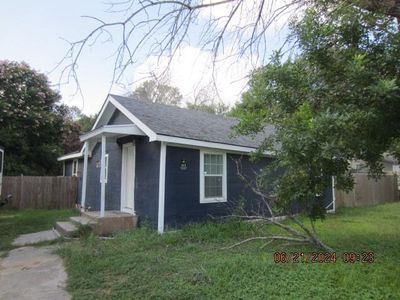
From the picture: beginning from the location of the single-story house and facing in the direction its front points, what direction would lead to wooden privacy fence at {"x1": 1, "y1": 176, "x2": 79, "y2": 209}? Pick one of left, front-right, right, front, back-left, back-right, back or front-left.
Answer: right

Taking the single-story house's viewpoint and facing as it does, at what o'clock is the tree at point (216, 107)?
The tree is roughly at 5 o'clock from the single-story house.

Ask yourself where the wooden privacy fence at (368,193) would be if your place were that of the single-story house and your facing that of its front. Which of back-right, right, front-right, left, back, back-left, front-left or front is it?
back

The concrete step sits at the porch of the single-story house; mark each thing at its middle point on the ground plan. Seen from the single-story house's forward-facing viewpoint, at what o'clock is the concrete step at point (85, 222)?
The concrete step is roughly at 1 o'clock from the single-story house.

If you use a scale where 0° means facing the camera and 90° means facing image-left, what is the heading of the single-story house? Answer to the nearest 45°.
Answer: approximately 45°

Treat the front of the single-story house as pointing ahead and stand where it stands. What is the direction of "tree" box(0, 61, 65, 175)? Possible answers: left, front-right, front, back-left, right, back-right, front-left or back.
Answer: right

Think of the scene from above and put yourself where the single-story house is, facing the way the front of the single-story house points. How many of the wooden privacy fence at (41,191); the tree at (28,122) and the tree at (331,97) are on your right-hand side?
2
